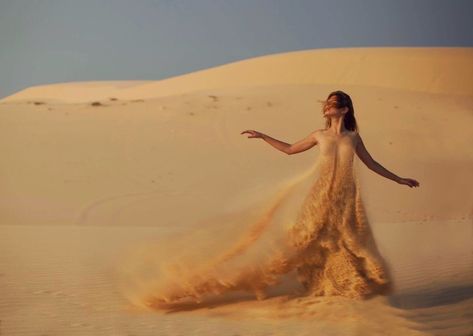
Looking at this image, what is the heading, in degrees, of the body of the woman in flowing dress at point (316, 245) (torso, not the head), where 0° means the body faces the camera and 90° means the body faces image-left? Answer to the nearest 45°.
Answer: approximately 0°
